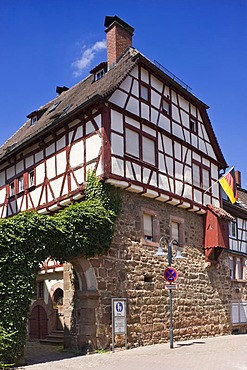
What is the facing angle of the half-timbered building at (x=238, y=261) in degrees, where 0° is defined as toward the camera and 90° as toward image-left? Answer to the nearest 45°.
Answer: approximately 315°
